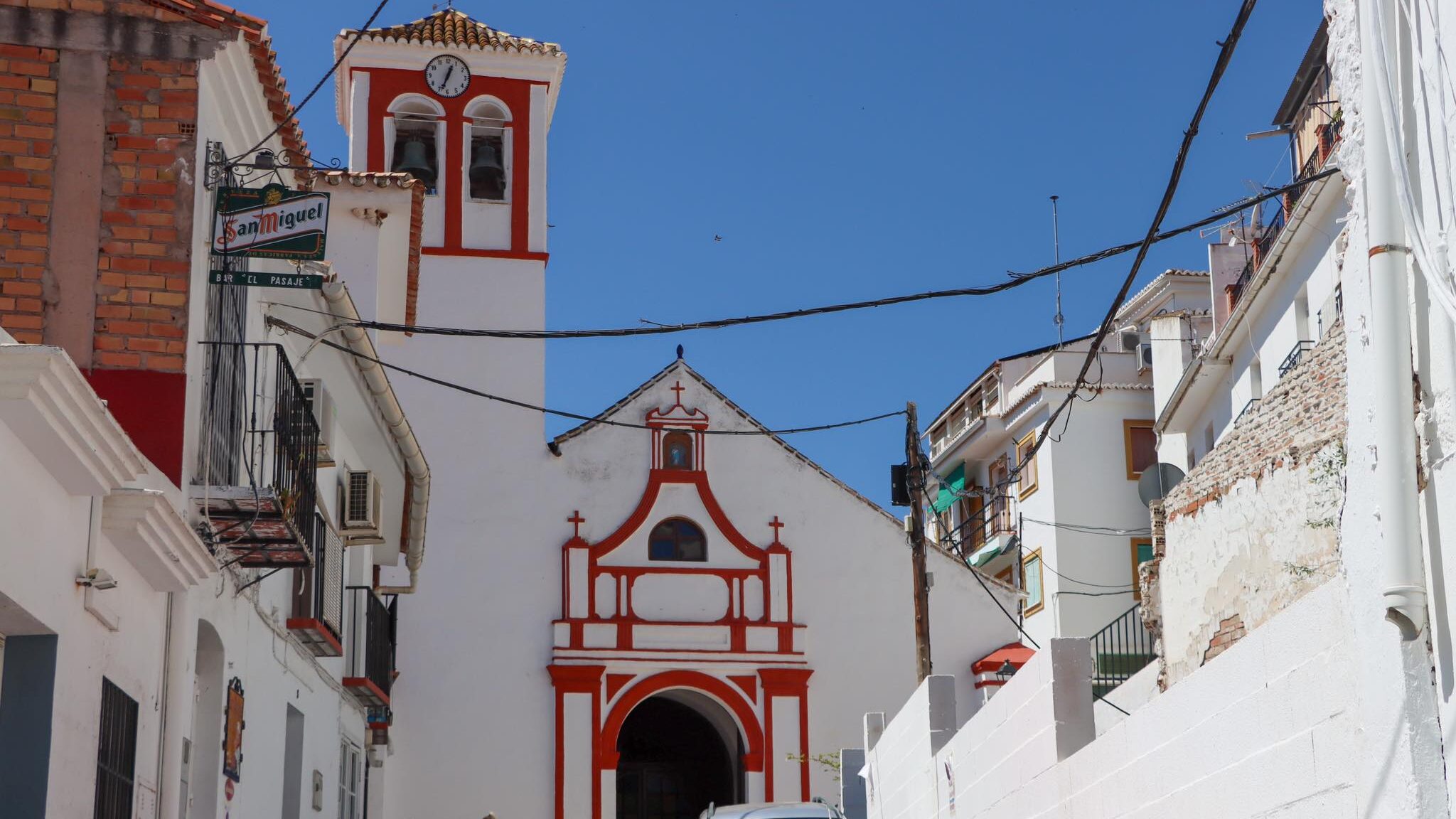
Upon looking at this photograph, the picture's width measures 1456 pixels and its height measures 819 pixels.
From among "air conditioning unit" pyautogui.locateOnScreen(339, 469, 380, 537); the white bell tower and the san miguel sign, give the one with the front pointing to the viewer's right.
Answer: the air conditioning unit

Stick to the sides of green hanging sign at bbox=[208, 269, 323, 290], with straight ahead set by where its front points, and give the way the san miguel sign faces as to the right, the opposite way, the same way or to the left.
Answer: the same way

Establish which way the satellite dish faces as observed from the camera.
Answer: facing the viewer and to the left of the viewer

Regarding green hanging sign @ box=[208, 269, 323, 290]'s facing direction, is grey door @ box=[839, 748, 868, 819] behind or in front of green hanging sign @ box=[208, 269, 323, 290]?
behind

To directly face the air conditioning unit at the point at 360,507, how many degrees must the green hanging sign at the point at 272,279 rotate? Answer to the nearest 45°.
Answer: approximately 180°

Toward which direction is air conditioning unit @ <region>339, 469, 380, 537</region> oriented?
to the viewer's right

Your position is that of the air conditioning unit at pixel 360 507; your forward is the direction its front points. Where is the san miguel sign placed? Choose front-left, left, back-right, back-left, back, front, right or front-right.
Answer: right

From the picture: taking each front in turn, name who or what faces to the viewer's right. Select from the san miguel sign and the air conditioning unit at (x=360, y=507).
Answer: the air conditioning unit

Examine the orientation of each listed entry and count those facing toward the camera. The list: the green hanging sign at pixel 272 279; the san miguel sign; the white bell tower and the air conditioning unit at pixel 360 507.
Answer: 3

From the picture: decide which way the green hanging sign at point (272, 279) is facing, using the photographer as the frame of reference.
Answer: facing the viewer

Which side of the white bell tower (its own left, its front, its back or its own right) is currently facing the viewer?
front

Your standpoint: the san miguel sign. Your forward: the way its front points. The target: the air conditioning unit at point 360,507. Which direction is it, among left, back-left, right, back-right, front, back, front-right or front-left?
back

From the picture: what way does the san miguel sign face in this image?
toward the camera
